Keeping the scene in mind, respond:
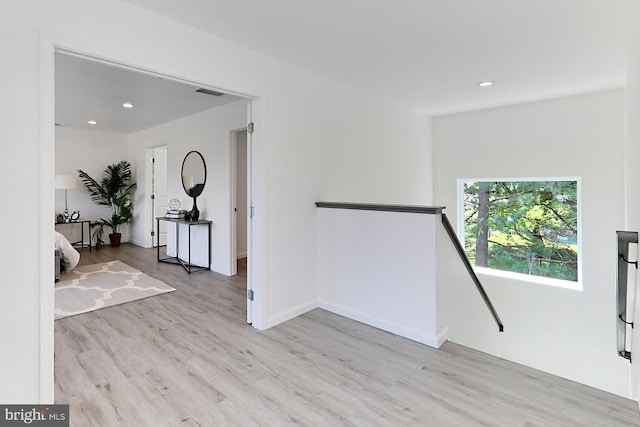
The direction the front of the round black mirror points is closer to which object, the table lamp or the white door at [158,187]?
the table lamp

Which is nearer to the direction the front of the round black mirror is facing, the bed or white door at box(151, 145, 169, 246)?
the bed

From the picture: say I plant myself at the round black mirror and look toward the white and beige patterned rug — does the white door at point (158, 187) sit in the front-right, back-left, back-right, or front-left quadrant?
back-right

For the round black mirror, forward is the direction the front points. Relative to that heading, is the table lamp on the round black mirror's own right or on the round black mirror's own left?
on the round black mirror's own right

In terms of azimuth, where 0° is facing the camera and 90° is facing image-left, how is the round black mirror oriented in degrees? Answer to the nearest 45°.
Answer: approximately 45°

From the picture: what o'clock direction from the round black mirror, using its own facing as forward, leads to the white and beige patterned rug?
The white and beige patterned rug is roughly at 12 o'clock from the round black mirror.

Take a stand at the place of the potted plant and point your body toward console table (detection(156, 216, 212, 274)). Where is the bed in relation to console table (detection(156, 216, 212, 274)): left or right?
right

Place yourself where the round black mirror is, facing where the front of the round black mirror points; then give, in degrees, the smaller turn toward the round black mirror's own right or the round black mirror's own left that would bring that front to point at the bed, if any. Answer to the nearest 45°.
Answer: approximately 45° to the round black mirror's own right

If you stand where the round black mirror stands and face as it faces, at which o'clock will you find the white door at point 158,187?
The white door is roughly at 4 o'clock from the round black mirror.

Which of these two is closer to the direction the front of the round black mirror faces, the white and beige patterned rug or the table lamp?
the white and beige patterned rug
